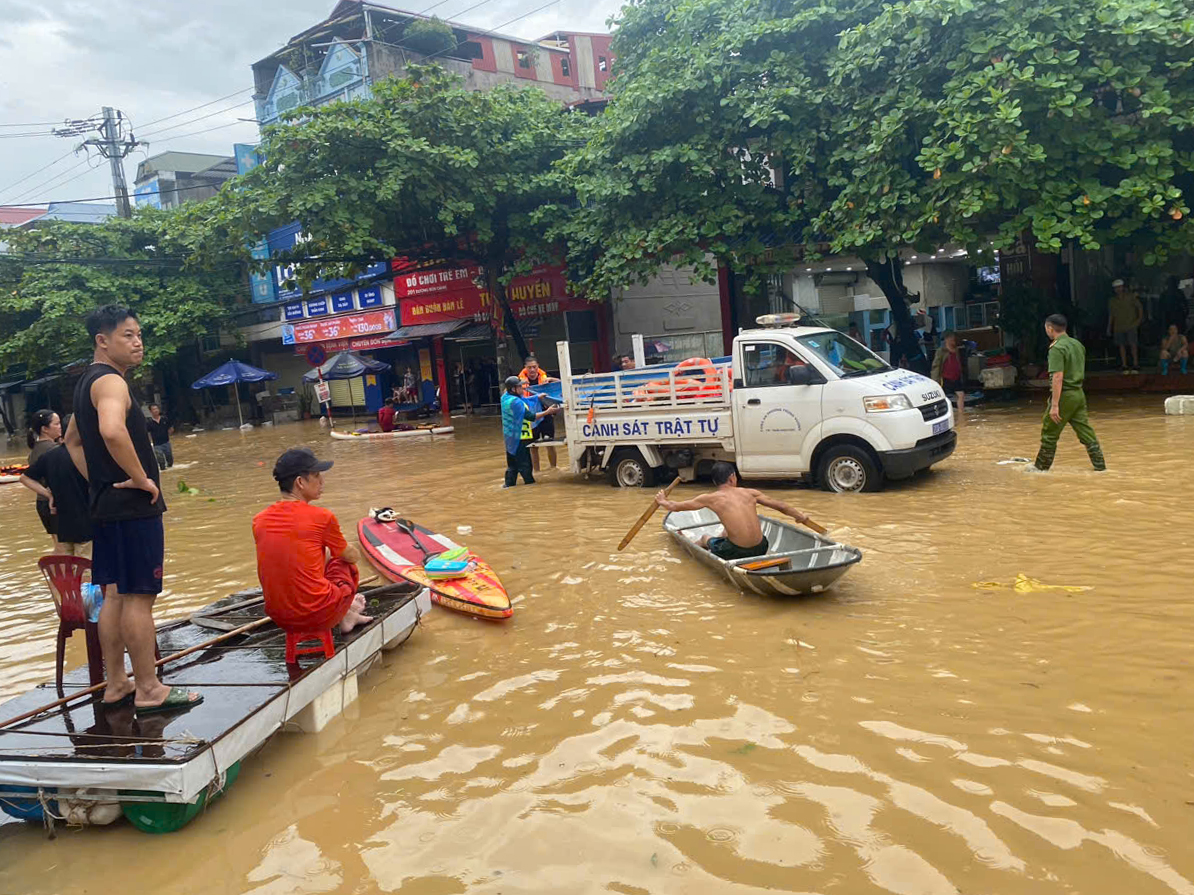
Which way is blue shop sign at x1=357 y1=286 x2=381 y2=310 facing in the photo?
toward the camera

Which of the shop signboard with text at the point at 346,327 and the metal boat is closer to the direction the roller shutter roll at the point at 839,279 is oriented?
the metal boat

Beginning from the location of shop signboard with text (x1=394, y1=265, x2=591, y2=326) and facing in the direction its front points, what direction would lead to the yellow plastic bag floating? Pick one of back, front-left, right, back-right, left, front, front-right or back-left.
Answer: front

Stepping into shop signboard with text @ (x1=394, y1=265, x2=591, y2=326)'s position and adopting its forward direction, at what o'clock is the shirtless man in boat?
The shirtless man in boat is roughly at 12 o'clock from the shop signboard with text.

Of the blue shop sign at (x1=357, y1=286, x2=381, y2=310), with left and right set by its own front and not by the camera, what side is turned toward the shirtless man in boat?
front

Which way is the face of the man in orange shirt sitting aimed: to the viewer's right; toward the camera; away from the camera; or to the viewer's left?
to the viewer's right

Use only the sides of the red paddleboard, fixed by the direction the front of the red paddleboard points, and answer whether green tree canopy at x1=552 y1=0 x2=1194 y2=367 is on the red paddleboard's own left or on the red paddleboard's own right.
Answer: on the red paddleboard's own left

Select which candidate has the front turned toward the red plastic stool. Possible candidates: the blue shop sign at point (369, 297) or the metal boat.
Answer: the blue shop sign

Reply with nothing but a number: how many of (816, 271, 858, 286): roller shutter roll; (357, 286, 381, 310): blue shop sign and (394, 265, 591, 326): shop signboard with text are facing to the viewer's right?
0

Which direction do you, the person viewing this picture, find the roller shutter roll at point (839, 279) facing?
facing the viewer

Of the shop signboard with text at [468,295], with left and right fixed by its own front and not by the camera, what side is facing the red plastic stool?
front

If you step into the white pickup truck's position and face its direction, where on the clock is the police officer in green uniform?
The police officer in green uniform is roughly at 11 o'clock from the white pickup truck.
